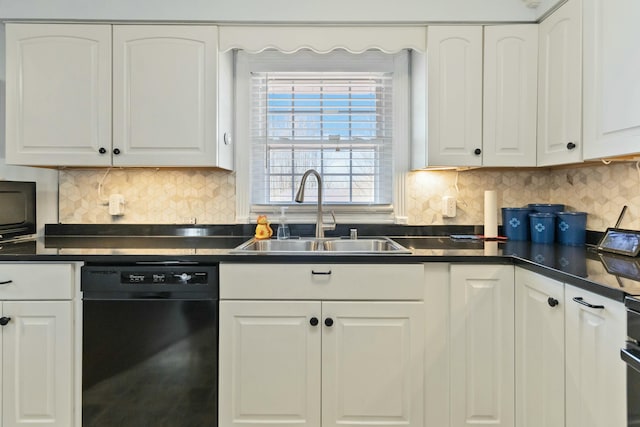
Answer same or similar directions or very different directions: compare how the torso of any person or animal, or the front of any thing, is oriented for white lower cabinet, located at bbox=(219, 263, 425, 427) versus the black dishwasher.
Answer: same or similar directions

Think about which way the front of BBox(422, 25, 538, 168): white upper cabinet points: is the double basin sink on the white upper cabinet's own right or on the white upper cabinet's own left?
on the white upper cabinet's own right

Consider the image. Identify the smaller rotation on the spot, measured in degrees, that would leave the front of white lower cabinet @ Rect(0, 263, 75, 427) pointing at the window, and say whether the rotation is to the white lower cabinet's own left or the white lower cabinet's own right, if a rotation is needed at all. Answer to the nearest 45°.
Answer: approximately 90° to the white lower cabinet's own left

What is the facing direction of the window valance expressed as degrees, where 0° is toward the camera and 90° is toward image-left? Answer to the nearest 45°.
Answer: approximately 0°

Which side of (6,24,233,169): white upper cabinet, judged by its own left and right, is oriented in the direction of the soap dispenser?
left

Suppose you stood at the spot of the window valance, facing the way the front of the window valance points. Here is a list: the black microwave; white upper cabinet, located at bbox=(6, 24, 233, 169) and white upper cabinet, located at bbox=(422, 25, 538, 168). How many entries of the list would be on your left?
1

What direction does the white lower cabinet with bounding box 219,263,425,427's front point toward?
toward the camera

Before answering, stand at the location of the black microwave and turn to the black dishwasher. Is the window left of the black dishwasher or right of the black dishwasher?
left

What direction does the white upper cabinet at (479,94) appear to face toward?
toward the camera

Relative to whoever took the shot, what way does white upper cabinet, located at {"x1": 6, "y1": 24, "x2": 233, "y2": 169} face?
facing the viewer

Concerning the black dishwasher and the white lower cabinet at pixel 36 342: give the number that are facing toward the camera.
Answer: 2
